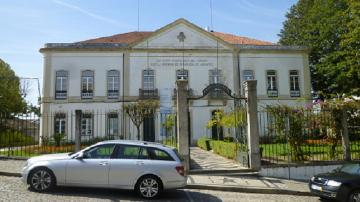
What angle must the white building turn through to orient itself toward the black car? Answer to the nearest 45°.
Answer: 0° — it already faces it

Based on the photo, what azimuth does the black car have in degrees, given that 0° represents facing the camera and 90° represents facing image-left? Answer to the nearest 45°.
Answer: approximately 45°

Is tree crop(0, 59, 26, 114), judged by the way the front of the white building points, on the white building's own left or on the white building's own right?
on the white building's own right

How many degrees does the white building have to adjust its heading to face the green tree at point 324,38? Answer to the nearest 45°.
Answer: approximately 90° to its left

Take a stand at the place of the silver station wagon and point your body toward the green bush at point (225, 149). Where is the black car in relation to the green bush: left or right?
right

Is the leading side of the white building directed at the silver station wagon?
yes

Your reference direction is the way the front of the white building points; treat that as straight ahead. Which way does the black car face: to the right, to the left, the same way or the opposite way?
to the right

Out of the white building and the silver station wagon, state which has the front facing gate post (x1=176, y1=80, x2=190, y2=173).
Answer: the white building

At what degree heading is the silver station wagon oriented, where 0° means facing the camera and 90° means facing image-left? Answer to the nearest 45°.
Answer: approximately 90°

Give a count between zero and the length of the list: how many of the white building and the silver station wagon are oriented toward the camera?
1
